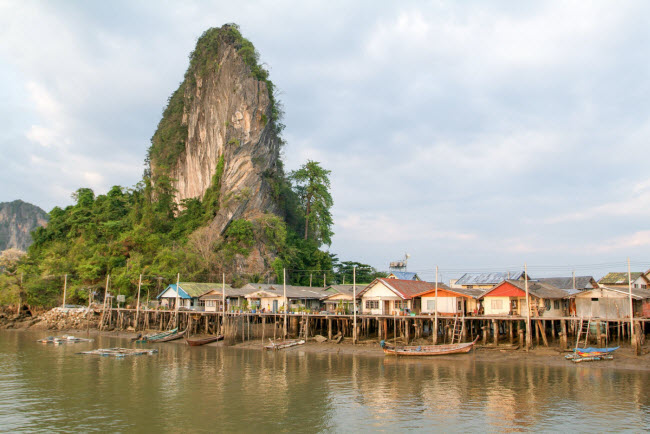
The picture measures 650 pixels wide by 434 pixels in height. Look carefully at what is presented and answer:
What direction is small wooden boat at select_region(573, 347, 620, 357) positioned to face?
to the viewer's right

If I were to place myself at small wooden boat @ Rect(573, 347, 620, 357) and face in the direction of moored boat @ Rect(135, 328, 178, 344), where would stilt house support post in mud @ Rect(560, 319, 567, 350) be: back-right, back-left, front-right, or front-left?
front-right

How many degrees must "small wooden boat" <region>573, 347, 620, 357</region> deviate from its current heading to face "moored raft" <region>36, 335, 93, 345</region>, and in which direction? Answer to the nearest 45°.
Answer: approximately 180°

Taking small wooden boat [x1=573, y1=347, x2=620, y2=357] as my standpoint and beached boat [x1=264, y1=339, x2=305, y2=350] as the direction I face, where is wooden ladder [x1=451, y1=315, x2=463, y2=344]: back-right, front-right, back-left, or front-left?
front-right
